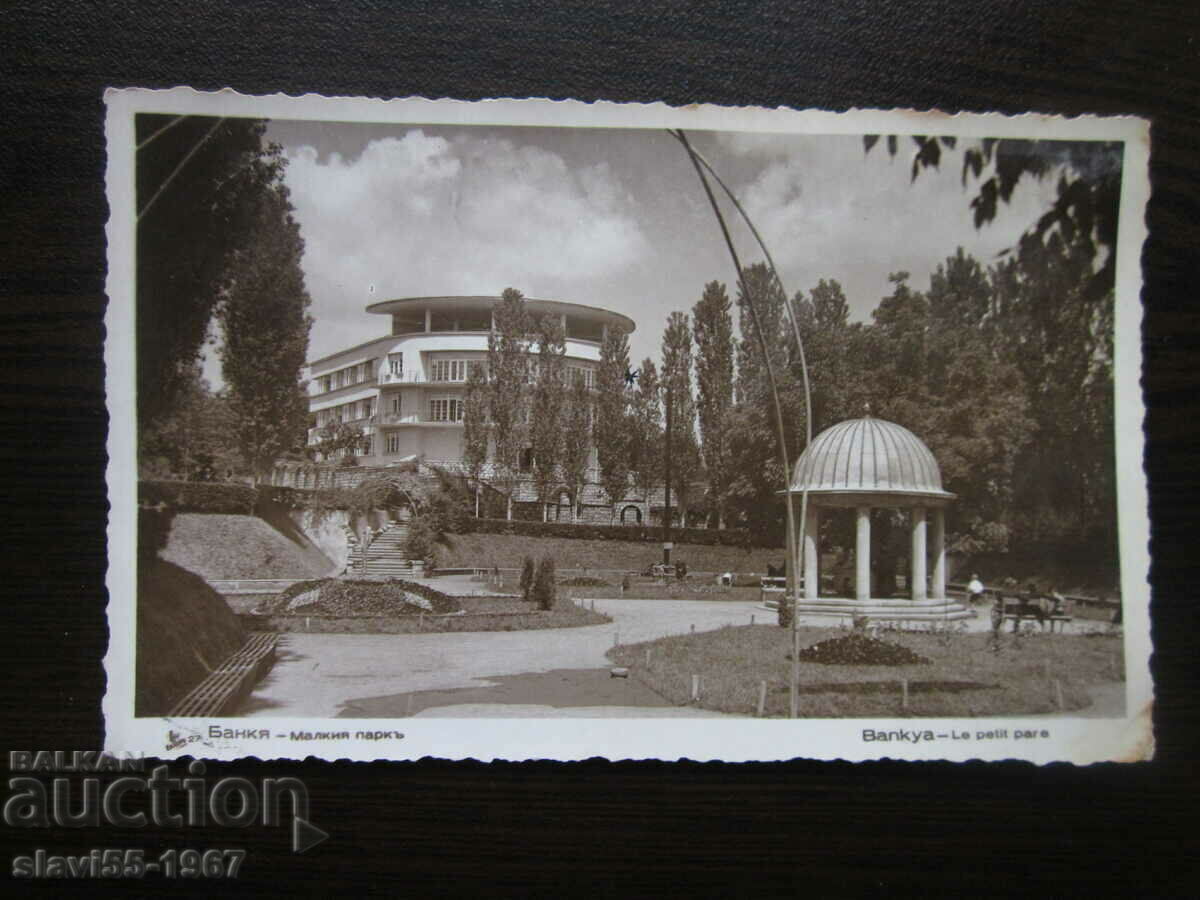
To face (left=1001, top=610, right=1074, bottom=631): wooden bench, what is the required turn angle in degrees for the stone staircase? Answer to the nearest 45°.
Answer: approximately 90° to its left

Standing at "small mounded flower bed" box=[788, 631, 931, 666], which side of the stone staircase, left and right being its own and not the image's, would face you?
front
